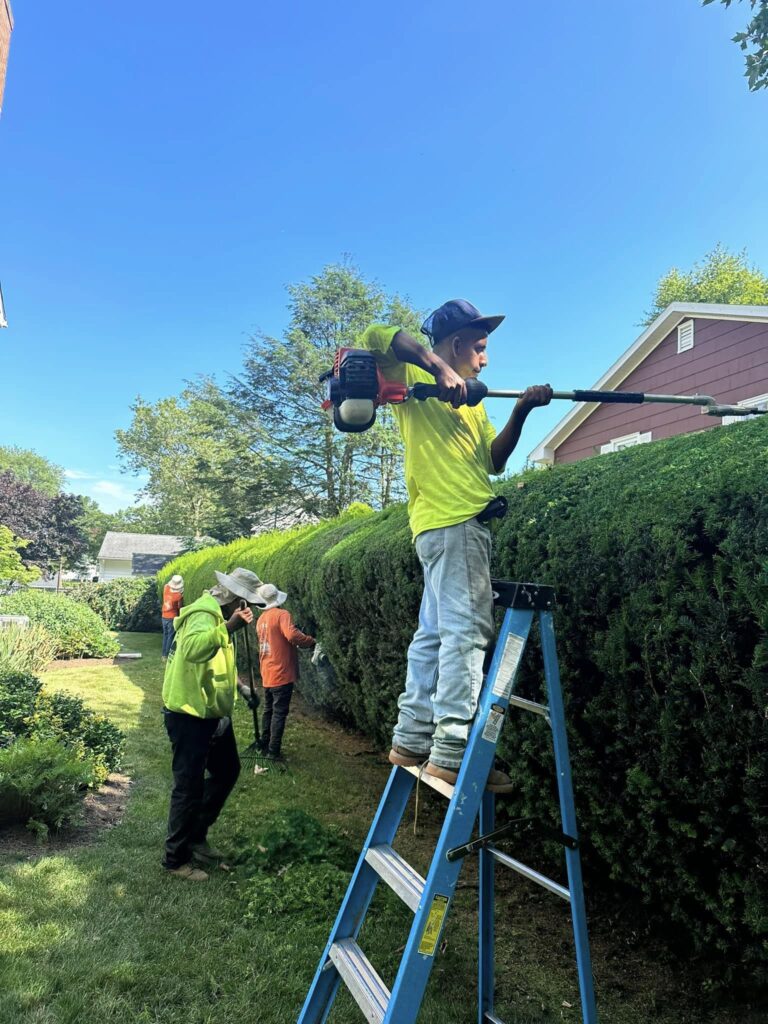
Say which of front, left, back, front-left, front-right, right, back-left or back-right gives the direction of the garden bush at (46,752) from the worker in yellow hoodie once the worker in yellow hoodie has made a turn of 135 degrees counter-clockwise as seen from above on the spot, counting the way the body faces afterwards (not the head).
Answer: front

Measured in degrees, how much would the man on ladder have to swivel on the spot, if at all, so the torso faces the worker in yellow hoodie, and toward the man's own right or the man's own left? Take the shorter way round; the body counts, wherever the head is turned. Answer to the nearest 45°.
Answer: approximately 135° to the man's own left

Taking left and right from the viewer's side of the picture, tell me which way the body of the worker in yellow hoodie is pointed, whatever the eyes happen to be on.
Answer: facing to the right of the viewer

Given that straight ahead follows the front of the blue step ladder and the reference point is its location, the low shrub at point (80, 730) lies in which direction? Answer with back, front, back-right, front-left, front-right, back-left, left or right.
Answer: right

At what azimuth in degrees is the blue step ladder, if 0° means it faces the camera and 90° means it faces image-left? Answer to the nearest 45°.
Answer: approximately 45°

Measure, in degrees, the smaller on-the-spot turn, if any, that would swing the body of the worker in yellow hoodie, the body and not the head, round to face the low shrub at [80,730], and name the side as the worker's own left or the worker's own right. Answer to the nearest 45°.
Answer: approximately 135° to the worker's own left

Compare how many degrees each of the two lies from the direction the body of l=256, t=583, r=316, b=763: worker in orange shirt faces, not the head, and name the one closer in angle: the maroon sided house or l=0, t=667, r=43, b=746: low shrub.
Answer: the maroon sided house

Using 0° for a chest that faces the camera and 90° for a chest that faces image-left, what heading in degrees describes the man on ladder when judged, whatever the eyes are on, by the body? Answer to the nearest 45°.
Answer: approximately 270°

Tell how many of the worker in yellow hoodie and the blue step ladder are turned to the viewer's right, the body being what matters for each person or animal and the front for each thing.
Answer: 1

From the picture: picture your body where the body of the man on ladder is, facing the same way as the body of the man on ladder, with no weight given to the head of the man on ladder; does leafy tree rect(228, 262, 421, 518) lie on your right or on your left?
on your left

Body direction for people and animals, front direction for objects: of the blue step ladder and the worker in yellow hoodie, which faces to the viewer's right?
the worker in yellow hoodie

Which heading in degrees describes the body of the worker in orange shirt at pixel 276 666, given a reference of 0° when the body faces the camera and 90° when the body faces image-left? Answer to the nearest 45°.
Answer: approximately 225°

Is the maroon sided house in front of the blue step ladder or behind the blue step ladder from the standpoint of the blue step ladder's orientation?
behind

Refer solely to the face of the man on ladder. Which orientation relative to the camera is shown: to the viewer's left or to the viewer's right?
to the viewer's right

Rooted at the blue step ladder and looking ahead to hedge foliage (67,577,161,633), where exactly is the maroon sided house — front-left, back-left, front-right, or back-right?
front-right
